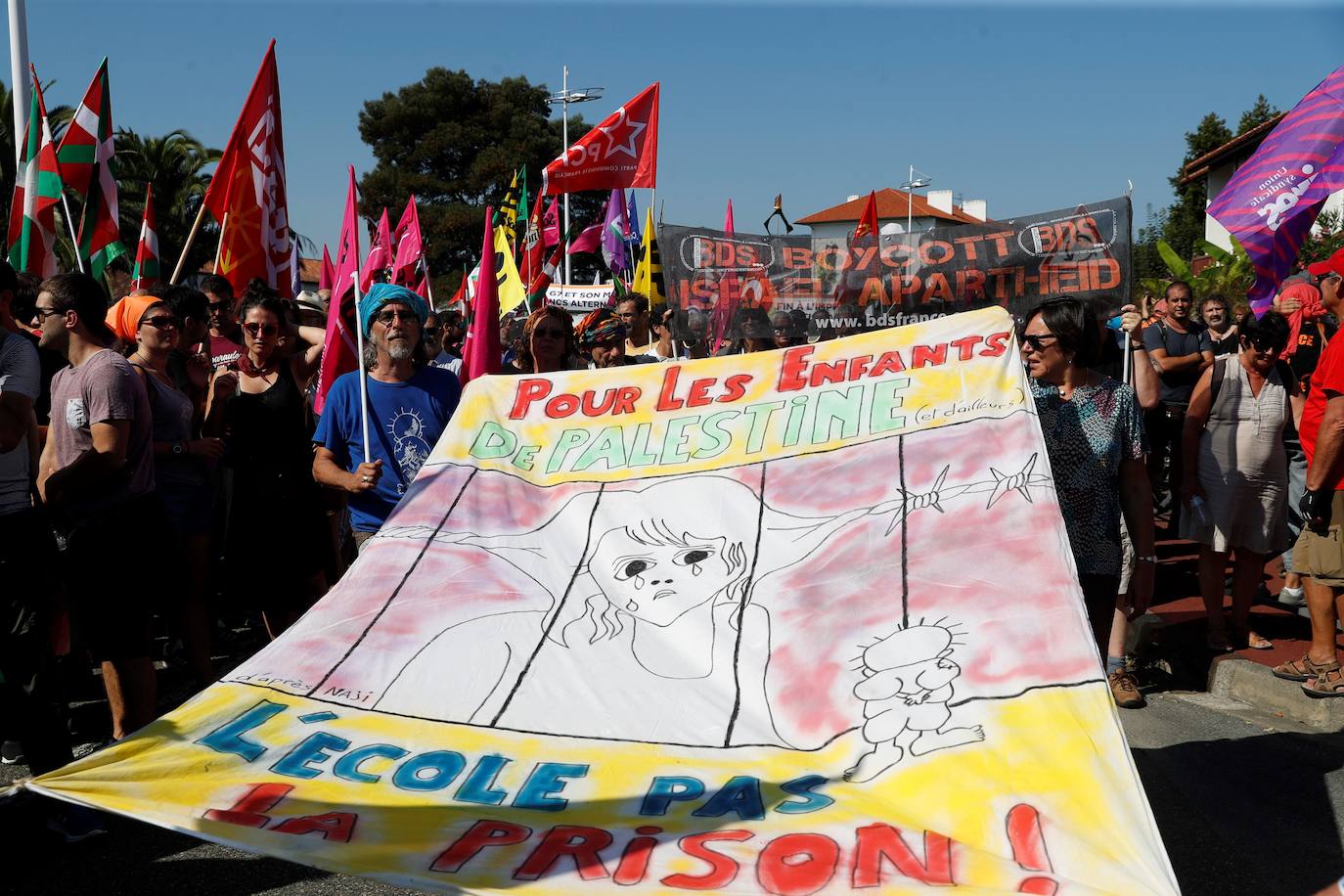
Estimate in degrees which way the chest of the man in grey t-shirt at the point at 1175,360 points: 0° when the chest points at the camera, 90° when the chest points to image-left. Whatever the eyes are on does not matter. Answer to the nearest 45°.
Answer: approximately 0°

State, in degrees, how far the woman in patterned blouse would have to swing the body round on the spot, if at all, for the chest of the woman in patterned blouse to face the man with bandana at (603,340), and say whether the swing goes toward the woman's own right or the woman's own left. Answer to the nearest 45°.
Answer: approximately 90° to the woman's own right

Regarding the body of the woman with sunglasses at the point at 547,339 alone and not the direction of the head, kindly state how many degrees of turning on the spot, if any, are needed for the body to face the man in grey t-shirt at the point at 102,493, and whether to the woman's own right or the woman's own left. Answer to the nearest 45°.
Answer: approximately 45° to the woman's own right
